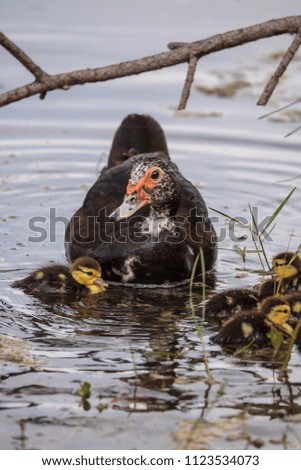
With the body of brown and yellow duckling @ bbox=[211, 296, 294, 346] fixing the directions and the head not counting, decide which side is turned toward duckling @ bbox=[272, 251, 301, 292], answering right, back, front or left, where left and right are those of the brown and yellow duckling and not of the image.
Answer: left

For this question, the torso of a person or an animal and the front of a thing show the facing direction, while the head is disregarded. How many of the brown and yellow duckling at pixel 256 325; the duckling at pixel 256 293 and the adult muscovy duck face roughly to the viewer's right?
2

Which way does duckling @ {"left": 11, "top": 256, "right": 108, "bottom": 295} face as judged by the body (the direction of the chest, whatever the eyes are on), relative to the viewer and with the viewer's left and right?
facing to the right of the viewer

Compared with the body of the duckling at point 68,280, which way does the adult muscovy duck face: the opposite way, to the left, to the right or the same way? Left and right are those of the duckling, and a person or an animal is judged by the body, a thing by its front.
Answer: to the right

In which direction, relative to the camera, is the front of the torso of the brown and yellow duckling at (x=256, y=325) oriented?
to the viewer's right

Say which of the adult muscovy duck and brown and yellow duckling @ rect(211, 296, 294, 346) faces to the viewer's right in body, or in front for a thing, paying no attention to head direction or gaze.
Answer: the brown and yellow duckling
